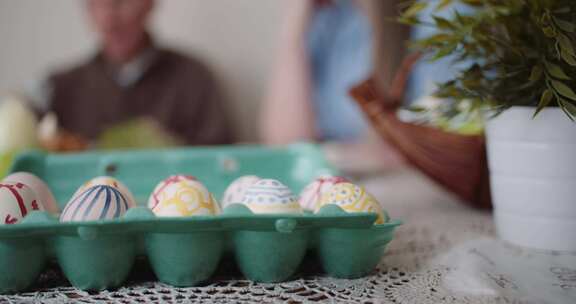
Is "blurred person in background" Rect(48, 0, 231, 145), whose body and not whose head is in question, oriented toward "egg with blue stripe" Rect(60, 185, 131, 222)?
yes

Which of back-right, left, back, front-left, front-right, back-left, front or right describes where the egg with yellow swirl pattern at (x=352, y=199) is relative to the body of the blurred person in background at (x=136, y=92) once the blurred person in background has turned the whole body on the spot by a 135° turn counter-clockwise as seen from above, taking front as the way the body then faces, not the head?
back-right

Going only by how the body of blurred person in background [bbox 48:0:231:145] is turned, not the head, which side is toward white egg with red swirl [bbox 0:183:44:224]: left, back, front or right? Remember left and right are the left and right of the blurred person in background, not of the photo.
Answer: front

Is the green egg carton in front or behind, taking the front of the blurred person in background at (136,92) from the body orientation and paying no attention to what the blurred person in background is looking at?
in front

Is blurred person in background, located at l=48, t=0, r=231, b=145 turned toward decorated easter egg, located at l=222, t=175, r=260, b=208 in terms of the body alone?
yes

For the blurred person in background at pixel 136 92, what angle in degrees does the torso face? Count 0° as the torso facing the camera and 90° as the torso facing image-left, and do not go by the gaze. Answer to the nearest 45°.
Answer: approximately 0°

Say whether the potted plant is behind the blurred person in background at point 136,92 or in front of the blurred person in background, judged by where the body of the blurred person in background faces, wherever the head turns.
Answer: in front
